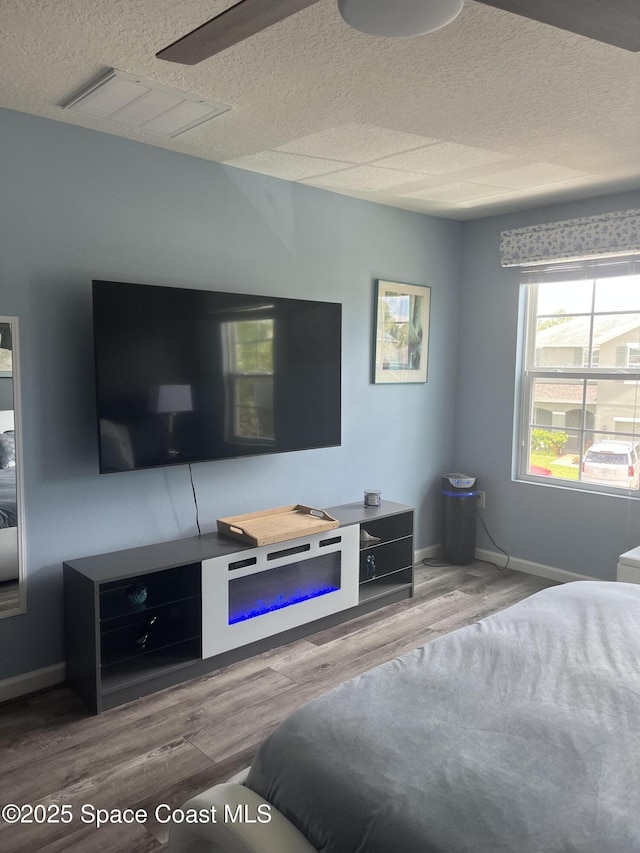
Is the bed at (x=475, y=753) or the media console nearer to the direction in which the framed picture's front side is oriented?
the bed

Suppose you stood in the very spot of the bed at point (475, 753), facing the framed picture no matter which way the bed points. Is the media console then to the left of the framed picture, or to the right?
left

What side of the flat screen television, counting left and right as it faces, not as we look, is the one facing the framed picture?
left

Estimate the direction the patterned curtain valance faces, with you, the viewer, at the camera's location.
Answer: facing the viewer and to the left of the viewer

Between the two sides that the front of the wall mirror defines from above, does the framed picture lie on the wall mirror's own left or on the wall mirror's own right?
on the wall mirror's own left

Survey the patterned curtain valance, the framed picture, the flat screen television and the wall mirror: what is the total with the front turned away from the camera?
0

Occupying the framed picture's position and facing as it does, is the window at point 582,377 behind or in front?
in front

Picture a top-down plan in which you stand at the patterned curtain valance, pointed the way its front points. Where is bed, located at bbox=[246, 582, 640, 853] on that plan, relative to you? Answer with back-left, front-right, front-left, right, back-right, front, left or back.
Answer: front-left

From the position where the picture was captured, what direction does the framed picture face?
facing the viewer and to the right of the viewer

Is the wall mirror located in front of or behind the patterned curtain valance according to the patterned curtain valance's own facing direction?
in front

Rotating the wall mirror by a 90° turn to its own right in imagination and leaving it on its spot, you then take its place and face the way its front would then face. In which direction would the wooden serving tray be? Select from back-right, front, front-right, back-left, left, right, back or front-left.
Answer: back-left

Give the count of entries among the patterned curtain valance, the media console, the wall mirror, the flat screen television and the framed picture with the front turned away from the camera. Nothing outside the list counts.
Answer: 0

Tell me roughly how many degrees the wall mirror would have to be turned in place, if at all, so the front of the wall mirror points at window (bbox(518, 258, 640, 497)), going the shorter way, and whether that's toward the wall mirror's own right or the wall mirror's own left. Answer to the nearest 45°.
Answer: approximately 45° to the wall mirror's own left

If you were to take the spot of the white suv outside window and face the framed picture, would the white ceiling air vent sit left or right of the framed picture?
left

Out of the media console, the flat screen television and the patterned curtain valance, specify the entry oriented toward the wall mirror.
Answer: the patterned curtain valance
